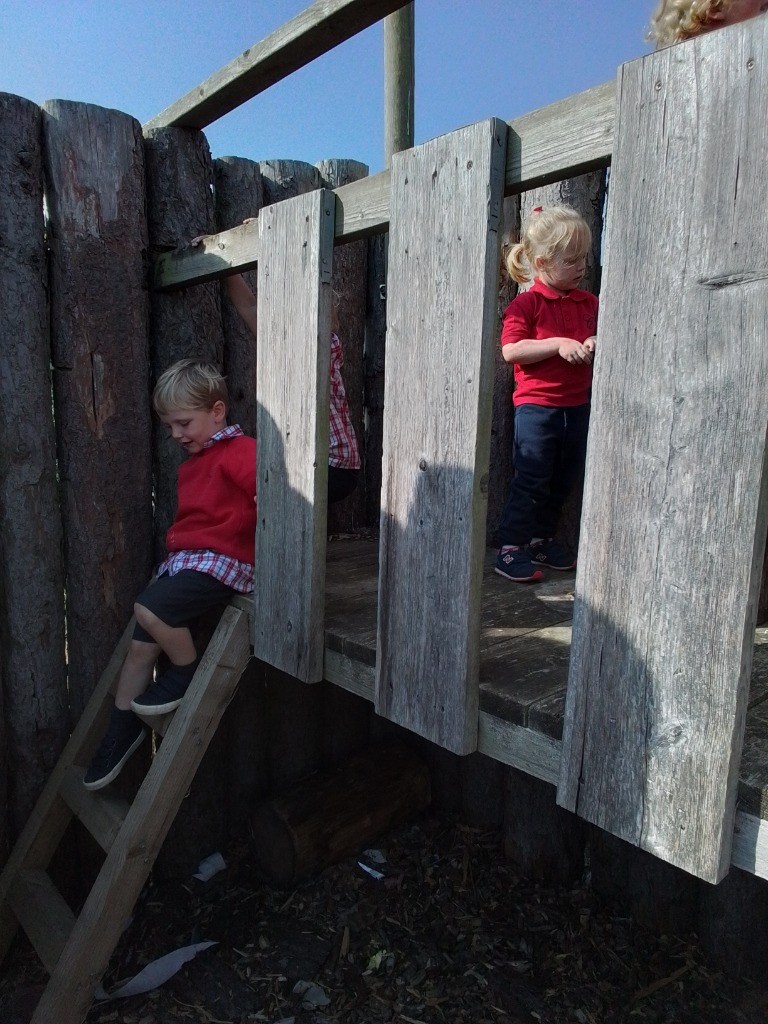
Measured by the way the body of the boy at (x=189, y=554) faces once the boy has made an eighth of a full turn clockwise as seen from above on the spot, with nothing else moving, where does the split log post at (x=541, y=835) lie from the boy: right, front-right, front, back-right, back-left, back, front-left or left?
back
